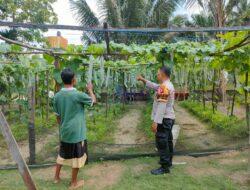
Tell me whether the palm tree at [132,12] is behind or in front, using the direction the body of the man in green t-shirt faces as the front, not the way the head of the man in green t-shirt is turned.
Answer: in front

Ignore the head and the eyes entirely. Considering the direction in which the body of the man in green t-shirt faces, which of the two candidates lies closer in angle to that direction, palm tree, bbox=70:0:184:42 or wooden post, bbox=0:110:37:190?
the palm tree

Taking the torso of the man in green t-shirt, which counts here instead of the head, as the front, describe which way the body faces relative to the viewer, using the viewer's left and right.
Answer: facing away from the viewer and to the right of the viewer

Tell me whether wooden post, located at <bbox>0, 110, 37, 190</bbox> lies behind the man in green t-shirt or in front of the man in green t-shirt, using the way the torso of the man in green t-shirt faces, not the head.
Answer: behind

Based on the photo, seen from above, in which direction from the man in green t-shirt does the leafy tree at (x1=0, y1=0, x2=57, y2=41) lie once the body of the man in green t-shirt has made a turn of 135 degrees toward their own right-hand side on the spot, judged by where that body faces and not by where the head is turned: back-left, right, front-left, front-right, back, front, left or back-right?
back
